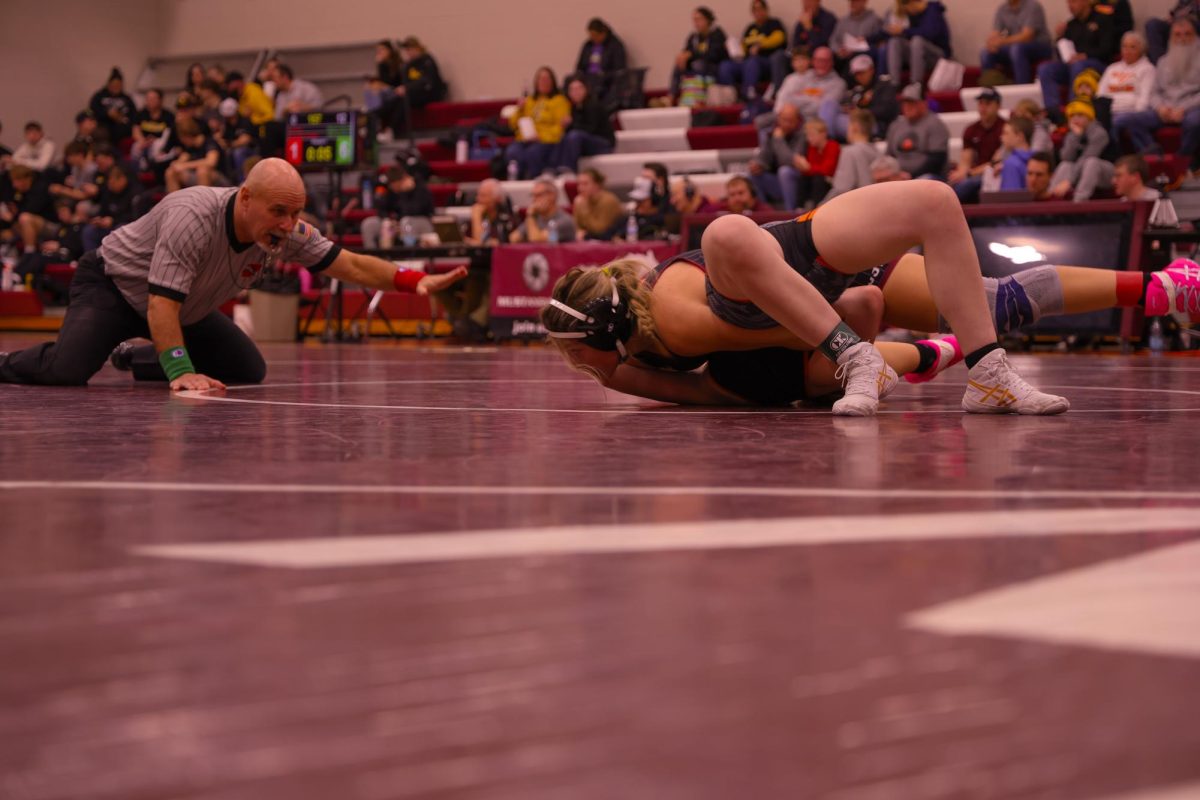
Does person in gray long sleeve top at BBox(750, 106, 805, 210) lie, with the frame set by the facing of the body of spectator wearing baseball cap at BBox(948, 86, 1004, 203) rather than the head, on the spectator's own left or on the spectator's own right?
on the spectator's own right

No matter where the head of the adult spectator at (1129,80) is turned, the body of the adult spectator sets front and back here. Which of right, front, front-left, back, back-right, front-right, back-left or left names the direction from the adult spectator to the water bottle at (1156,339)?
front-left

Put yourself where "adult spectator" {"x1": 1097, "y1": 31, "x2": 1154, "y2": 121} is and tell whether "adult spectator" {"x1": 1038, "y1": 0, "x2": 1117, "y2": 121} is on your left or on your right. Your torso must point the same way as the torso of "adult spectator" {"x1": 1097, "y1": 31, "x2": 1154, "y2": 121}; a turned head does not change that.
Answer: on your right

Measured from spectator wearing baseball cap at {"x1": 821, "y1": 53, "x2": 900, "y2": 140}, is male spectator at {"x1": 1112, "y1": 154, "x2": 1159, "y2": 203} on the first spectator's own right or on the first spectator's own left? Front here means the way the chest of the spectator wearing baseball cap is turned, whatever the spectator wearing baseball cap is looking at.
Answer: on the first spectator's own left

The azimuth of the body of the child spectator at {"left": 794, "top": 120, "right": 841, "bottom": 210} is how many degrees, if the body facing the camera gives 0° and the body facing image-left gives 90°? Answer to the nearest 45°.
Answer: approximately 45°
